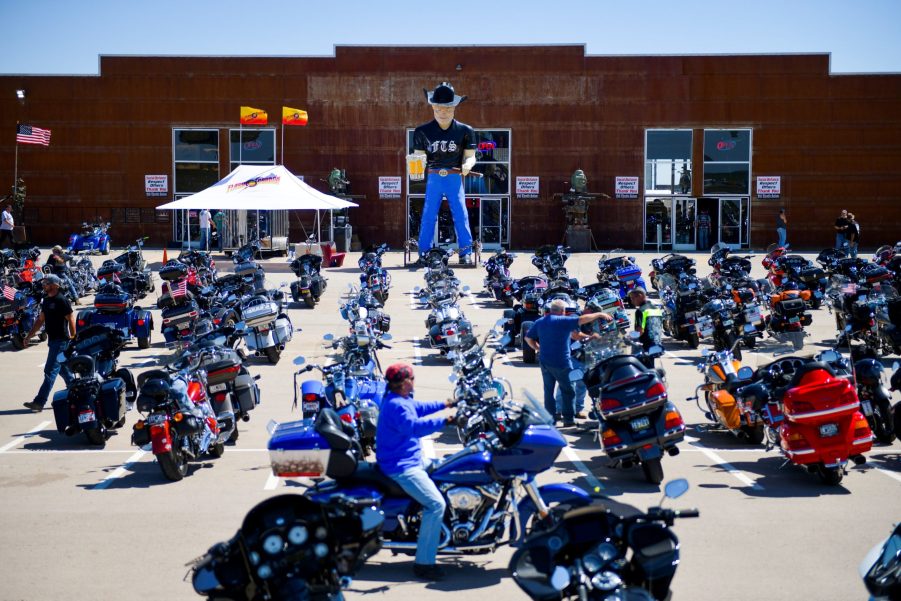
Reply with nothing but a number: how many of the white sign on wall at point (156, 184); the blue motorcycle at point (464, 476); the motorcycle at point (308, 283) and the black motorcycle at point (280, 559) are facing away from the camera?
2

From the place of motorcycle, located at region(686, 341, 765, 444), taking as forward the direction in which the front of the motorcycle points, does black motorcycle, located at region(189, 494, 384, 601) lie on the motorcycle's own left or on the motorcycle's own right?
on the motorcycle's own left

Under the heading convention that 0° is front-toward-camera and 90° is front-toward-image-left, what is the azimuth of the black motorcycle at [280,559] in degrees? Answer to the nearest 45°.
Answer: approximately 180°

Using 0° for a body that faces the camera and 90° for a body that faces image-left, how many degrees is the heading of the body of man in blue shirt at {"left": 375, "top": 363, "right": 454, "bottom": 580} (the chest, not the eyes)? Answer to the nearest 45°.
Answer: approximately 270°

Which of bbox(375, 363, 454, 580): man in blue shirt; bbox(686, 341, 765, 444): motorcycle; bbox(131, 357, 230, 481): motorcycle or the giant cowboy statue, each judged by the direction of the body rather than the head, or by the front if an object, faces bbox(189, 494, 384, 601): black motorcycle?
the giant cowboy statue

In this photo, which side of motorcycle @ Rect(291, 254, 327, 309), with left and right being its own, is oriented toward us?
back

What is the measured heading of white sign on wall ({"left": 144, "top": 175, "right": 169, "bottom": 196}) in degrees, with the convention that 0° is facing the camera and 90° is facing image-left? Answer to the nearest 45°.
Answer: approximately 0°

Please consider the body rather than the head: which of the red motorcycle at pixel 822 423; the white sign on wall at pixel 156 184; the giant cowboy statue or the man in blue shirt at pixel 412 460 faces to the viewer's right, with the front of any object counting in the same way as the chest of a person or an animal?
the man in blue shirt

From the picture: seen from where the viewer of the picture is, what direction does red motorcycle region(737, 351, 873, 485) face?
facing away from the viewer and to the left of the viewer

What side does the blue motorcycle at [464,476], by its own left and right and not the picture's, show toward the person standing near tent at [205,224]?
left

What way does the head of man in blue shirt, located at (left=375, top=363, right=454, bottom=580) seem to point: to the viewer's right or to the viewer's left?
to the viewer's right

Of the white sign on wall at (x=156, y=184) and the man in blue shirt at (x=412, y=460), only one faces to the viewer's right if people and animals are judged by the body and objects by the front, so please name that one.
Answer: the man in blue shirt

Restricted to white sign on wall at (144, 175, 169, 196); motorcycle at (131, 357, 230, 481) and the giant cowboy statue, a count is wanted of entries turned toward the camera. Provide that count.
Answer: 2

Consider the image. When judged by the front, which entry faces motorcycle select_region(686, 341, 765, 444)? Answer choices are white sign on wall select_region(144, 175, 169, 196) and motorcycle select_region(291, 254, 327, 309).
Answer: the white sign on wall

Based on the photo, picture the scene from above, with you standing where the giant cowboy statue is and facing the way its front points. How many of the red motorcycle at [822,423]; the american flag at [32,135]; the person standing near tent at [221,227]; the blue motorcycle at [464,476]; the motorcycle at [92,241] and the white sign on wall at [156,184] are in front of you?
2

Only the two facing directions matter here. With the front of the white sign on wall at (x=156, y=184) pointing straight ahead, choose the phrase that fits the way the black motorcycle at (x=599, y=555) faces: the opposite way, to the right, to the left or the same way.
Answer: the opposite way

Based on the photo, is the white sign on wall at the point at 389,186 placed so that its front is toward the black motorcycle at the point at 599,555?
yes
